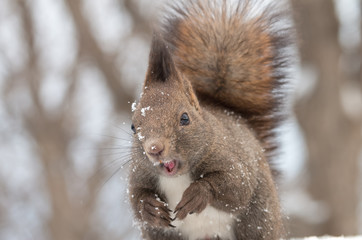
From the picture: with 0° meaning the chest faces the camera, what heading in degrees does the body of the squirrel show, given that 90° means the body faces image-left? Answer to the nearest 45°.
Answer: approximately 45°
